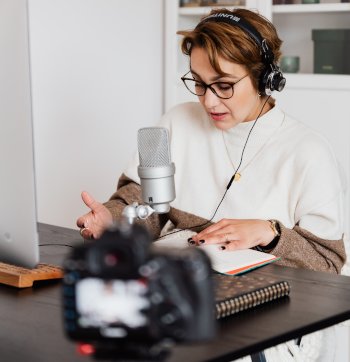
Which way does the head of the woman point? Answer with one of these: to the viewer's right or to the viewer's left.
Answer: to the viewer's left

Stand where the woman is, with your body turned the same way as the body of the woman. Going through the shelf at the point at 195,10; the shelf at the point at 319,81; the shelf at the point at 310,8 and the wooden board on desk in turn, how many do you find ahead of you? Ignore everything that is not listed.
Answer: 1

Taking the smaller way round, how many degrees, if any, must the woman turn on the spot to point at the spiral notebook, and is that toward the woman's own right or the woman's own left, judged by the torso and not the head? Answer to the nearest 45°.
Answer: approximately 45° to the woman's own left

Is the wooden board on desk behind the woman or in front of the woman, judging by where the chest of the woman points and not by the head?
in front

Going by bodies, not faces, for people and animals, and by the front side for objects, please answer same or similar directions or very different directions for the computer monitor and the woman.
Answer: very different directions

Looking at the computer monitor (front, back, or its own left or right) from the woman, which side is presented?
front

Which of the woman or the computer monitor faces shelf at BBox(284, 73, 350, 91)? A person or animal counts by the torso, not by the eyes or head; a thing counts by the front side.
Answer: the computer monitor

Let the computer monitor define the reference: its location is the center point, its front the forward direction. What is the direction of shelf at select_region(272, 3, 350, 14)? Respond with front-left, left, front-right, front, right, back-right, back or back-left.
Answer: front

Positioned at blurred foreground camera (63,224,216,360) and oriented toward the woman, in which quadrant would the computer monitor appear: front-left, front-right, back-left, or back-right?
front-left
